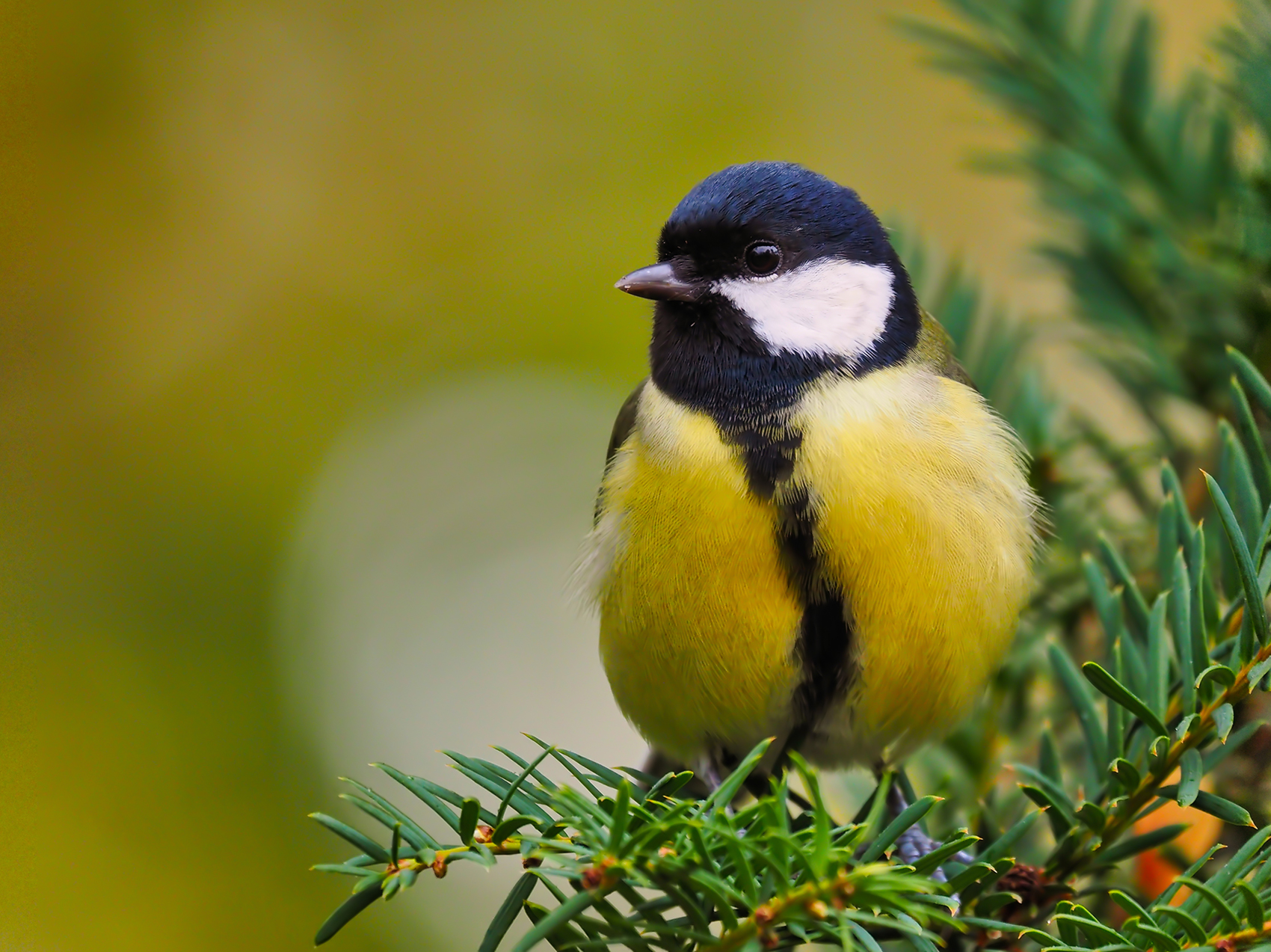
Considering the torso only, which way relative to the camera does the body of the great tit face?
toward the camera
